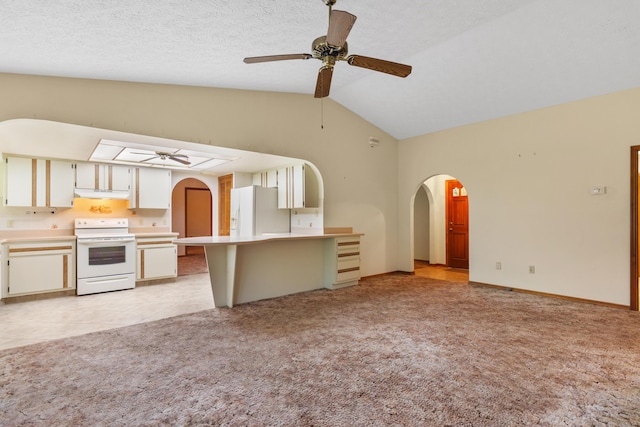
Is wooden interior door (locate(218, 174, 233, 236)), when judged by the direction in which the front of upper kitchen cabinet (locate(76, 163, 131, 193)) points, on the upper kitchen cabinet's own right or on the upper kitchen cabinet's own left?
on the upper kitchen cabinet's own left

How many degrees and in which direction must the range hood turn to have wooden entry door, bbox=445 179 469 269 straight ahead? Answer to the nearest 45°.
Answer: approximately 90° to its left

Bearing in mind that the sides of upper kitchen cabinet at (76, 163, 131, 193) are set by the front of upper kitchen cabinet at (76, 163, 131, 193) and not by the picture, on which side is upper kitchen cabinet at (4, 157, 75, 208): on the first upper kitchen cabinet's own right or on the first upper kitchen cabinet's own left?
on the first upper kitchen cabinet's own right

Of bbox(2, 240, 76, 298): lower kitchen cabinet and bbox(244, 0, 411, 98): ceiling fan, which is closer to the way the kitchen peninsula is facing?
the ceiling fan

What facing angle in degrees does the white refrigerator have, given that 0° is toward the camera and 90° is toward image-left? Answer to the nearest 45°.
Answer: approximately 45°

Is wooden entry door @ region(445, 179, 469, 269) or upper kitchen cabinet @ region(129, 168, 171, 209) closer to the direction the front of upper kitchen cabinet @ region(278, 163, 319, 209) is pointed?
the upper kitchen cabinet

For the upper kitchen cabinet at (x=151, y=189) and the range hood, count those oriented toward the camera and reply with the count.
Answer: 2

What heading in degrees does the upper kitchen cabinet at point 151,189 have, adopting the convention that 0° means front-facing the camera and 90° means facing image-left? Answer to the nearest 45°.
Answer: approximately 0°
